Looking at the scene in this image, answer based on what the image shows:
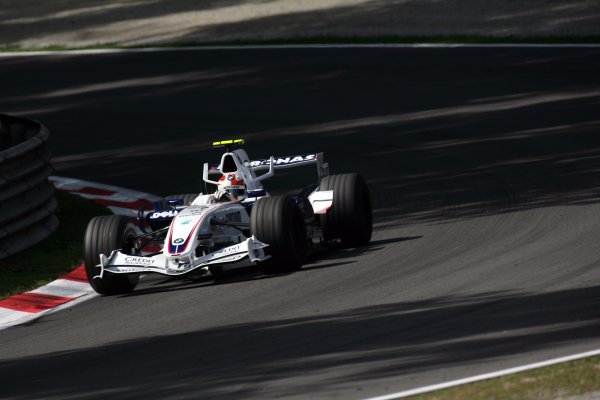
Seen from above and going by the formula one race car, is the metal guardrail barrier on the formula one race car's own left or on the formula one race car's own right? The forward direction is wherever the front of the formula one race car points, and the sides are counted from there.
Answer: on the formula one race car's own right
